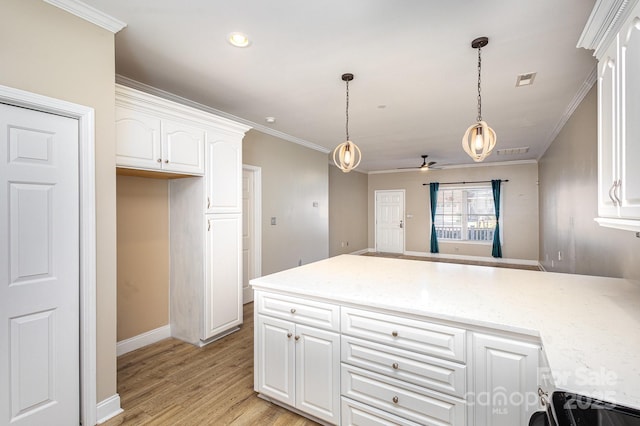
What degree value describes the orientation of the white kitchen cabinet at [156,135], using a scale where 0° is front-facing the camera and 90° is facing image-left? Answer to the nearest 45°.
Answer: approximately 315°

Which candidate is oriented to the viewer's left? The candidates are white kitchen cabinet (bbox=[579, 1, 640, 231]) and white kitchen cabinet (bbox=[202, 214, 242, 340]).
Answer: white kitchen cabinet (bbox=[579, 1, 640, 231])

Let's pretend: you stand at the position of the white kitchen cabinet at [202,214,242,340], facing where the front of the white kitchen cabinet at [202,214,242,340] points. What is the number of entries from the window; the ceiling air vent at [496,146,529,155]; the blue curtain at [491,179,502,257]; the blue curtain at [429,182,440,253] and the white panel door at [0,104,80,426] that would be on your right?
1

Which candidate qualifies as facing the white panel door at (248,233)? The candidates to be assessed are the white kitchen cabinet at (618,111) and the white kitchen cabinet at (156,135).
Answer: the white kitchen cabinet at (618,111)

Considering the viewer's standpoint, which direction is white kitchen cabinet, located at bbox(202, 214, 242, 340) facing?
facing the viewer and to the right of the viewer

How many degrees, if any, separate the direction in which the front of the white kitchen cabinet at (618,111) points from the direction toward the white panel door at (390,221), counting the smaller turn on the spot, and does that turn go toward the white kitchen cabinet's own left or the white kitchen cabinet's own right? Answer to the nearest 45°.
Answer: approximately 45° to the white kitchen cabinet's own right

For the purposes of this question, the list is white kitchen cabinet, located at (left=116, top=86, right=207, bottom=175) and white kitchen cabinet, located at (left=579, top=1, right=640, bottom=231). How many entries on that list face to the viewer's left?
1

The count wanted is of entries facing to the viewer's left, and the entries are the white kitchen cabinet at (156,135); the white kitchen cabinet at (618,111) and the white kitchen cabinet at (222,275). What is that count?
1

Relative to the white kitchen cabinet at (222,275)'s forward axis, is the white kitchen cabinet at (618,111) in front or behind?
in front

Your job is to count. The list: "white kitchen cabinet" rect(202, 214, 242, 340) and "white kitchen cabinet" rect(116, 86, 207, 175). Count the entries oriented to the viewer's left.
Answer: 0

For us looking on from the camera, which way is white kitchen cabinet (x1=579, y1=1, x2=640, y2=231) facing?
facing to the left of the viewer

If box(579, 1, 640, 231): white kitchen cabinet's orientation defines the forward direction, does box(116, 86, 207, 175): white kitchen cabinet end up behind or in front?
in front

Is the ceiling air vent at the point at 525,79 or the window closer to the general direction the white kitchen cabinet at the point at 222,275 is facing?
the ceiling air vent

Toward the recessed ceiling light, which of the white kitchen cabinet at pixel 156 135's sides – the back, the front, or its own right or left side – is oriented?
front

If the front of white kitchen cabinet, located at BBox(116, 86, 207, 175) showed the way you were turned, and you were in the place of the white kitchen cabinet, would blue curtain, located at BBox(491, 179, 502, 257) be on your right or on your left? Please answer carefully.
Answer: on your left
